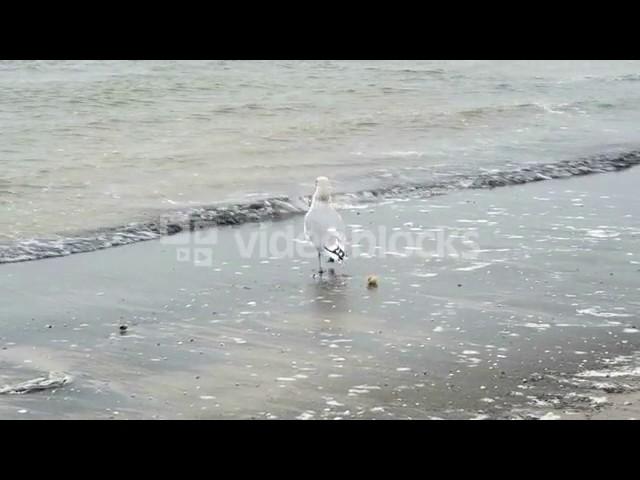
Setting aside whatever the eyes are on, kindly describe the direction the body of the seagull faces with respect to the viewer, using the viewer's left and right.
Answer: facing away from the viewer and to the left of the viewer
